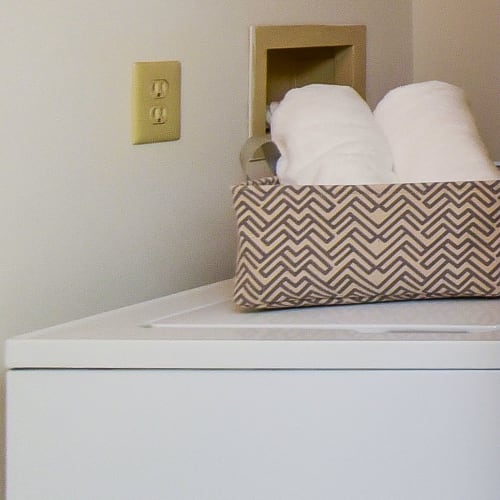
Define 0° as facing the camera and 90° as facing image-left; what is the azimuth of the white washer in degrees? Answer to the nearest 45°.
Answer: approximately 0°

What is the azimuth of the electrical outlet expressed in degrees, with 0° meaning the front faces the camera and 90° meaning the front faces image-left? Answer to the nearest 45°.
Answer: approximately 0°

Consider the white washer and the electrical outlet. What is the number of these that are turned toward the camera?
2
